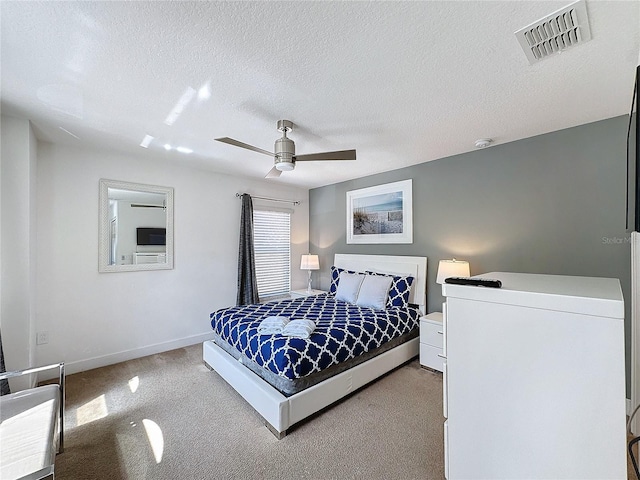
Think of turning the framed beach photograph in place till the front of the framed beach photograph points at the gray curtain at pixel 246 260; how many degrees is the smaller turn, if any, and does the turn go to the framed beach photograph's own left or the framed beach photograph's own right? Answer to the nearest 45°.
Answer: approximately 45° to the framed beach photograph's own right

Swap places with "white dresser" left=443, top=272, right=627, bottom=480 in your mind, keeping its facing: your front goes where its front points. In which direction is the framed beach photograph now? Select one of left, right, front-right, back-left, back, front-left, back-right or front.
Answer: front-right

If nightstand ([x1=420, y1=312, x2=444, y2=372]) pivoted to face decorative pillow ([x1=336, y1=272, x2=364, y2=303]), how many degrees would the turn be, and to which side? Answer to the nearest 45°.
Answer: approximately 45° to its right

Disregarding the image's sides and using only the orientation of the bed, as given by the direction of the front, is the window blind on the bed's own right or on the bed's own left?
on the bed's own right

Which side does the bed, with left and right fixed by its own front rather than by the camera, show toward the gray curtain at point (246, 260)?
right

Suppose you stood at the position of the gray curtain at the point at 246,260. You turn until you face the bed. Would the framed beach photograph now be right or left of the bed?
left

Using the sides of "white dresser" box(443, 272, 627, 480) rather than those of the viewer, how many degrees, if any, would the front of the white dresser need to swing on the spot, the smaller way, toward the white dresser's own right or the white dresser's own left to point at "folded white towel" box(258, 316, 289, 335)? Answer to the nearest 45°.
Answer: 0° — it already faces it

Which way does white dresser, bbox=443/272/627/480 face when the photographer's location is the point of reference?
facing to the left of the viewer
